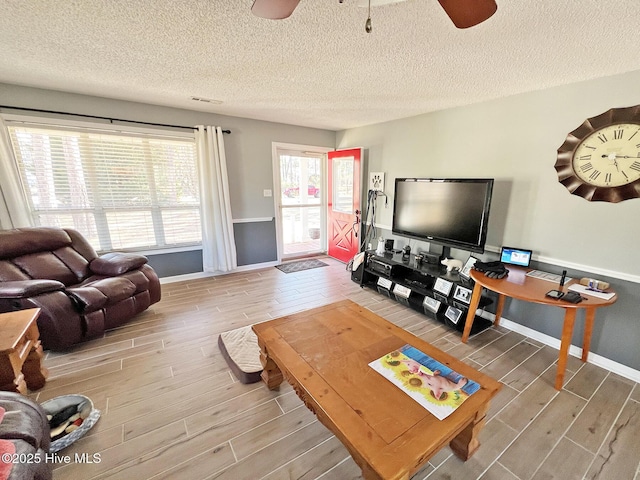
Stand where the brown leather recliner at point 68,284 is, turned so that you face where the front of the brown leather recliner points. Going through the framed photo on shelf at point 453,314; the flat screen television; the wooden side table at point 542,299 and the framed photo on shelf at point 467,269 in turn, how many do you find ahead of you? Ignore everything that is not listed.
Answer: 4

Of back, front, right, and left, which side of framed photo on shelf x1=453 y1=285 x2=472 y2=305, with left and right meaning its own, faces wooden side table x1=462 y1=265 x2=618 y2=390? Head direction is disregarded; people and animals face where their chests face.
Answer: left

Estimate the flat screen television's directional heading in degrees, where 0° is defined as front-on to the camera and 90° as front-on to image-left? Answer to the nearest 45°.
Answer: approximately 45°

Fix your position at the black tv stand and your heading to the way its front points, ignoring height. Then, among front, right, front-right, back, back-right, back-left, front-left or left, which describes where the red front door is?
right

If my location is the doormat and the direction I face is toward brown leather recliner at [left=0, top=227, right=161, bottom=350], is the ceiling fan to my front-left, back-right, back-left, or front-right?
front-left

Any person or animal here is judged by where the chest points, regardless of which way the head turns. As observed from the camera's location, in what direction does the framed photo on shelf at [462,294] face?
facing the viewer and to the left of the viewer

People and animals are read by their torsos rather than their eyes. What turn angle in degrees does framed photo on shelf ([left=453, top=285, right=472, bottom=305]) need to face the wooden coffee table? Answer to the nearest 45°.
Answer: approximately 45° to its left

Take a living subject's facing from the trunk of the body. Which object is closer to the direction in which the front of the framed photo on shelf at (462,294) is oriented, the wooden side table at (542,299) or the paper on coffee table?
the paper on coffee table

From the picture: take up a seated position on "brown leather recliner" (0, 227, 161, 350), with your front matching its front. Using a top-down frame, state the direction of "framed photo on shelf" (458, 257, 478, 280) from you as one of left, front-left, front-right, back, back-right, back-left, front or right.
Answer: front

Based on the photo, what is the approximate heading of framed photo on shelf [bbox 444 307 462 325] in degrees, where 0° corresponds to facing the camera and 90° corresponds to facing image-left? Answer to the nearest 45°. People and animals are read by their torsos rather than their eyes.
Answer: approximately 45°
